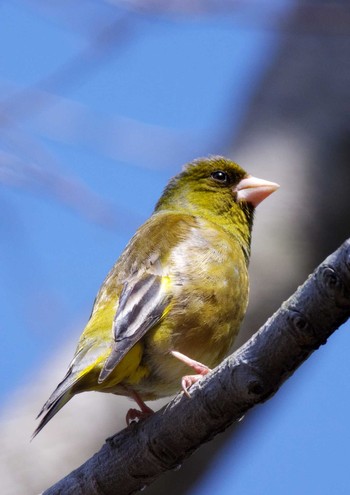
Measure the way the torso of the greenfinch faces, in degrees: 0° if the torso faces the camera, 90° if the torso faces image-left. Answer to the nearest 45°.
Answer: approximately 270°
